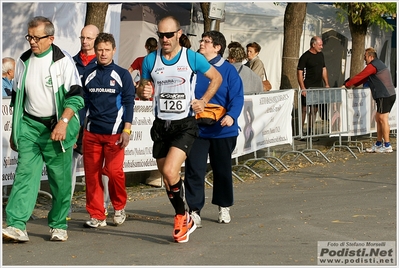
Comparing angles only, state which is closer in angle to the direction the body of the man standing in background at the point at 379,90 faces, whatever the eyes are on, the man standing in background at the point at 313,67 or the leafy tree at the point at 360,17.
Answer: the man standing in background

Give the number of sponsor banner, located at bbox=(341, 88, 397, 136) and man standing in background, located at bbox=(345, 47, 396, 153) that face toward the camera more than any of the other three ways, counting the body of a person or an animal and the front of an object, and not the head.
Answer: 1

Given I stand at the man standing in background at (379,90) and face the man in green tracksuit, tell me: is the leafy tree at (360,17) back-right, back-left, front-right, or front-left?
back-right

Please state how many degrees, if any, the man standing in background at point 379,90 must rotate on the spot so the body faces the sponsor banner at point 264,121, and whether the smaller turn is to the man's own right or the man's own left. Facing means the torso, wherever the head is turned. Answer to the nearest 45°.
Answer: approximately 45° to the man's own left

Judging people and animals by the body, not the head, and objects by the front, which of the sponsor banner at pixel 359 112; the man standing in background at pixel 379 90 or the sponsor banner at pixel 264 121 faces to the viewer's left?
the man standing in background

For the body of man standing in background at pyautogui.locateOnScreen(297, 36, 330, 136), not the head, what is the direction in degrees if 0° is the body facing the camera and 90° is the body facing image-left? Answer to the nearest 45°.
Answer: approximately 315°

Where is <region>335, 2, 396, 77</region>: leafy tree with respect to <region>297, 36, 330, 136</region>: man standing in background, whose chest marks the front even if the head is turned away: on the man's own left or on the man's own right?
on the man's own left

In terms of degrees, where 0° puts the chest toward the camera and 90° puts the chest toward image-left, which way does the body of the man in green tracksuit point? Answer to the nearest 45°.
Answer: approximately 45°

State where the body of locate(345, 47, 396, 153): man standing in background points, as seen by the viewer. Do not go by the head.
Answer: to the viewer's left

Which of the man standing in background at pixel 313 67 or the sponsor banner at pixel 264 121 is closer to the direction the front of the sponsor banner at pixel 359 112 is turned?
the sponsor banner
